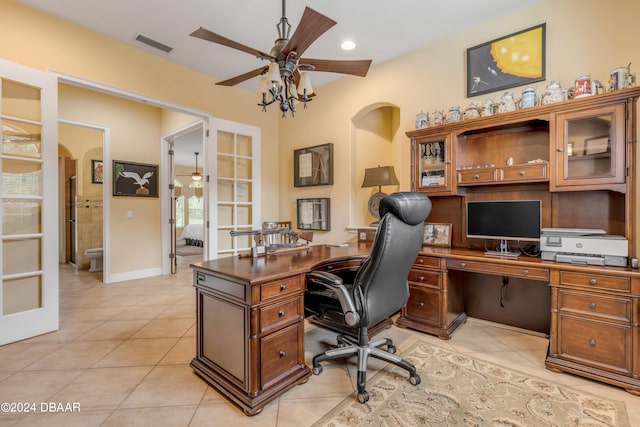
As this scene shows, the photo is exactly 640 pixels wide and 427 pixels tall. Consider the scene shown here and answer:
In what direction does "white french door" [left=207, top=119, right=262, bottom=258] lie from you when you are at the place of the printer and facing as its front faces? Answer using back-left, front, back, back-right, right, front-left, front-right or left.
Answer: right

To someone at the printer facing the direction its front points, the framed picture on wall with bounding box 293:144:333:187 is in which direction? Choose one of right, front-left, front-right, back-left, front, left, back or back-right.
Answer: right

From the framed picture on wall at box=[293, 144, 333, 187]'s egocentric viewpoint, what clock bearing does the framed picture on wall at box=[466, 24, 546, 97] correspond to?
the framed picture on wall at box=[466, 24, 546, 97] is roughly at 9 o'clock from the framed picture on wall at box=[293, 144, 333, 187].

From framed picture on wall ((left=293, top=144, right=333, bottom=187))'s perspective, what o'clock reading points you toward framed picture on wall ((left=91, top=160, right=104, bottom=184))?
framed picture on wall ((left=91, top=160, right=104, bottom=184)) is roughly at 2 o'clock from framed picture on wall ((left=293, top=144, right=333, bottom=187)).

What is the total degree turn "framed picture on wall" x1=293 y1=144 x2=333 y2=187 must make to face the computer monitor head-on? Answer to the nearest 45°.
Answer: approximately 90° to its left

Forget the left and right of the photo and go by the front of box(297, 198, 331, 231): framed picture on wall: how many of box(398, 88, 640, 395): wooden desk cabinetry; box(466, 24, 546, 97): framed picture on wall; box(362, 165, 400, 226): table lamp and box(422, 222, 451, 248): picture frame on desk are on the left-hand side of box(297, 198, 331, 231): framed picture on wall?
4

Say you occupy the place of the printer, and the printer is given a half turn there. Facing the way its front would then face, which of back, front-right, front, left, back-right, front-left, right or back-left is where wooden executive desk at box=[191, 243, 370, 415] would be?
back-left

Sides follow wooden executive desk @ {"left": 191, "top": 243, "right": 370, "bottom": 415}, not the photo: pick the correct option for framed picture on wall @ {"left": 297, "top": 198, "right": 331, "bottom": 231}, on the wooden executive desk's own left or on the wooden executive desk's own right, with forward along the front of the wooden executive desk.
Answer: on the wooden executive desk's own left

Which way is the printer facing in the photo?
toward the camera

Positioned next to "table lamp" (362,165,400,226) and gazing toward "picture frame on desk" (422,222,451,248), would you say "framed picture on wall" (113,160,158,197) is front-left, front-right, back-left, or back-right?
back-right

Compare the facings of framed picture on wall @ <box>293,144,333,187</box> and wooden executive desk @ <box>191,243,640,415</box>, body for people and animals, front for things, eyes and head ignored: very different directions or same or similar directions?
same or similar directions

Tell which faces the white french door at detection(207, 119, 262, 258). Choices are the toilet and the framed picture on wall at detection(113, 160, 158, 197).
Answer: the framed picture on wall

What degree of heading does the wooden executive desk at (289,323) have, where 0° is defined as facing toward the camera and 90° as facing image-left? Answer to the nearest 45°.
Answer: approximately 0°
